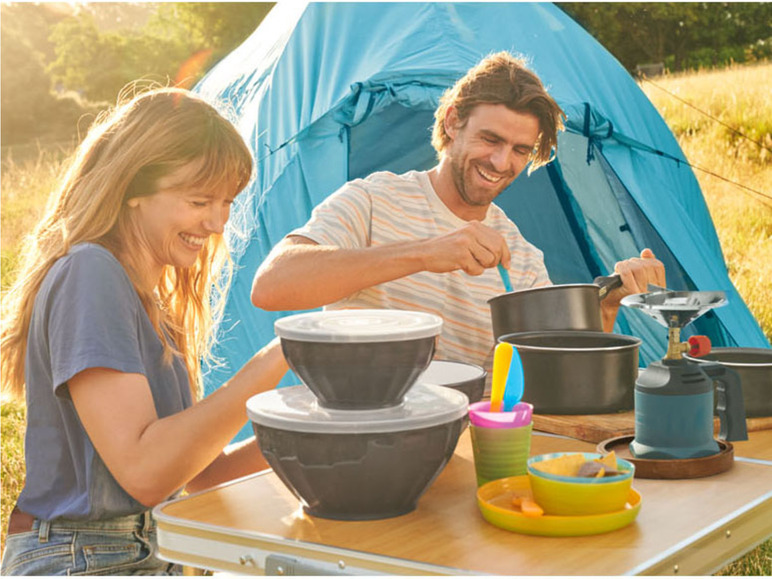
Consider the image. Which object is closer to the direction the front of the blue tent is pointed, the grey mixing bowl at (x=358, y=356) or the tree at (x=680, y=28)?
the grey mixing bowl

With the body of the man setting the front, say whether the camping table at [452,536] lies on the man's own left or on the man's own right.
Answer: on the man's own right

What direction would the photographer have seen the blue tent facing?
facing the viewer

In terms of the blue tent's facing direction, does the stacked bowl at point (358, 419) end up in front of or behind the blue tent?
in front

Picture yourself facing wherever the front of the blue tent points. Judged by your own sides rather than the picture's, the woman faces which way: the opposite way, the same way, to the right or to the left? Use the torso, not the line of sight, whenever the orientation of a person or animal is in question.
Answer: to the left

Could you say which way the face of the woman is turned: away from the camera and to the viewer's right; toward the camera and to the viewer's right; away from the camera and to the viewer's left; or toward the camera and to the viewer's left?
toward the camera and to the viewer's right

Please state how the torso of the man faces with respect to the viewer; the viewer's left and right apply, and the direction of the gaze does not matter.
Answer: facing the viewer and to the right of the viewer

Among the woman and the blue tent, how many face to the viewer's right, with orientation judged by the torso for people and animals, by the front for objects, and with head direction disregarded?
1

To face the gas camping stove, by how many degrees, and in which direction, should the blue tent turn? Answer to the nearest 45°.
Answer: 0° — it already faces it

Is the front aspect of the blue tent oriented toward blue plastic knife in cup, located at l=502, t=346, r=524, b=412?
yes

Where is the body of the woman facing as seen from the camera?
to the viewer's right

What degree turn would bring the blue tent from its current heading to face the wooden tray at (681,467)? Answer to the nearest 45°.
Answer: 0° — it already faces it

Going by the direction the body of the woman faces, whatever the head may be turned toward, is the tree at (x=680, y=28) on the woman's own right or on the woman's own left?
on the woman's own left
